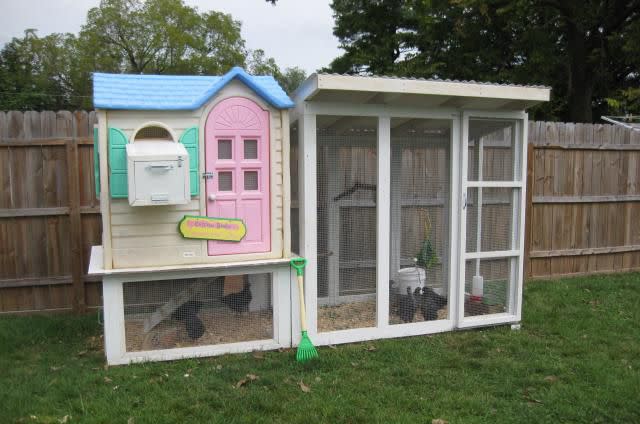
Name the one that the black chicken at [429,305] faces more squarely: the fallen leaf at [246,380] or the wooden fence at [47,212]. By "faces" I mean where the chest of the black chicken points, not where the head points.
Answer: the wooden fence

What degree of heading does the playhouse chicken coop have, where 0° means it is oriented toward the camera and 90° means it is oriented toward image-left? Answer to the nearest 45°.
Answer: approximately 0°

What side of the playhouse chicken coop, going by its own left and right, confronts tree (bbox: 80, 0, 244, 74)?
back

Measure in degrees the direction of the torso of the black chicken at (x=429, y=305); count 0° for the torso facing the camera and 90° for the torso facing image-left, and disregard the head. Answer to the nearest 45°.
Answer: approximately 90°
